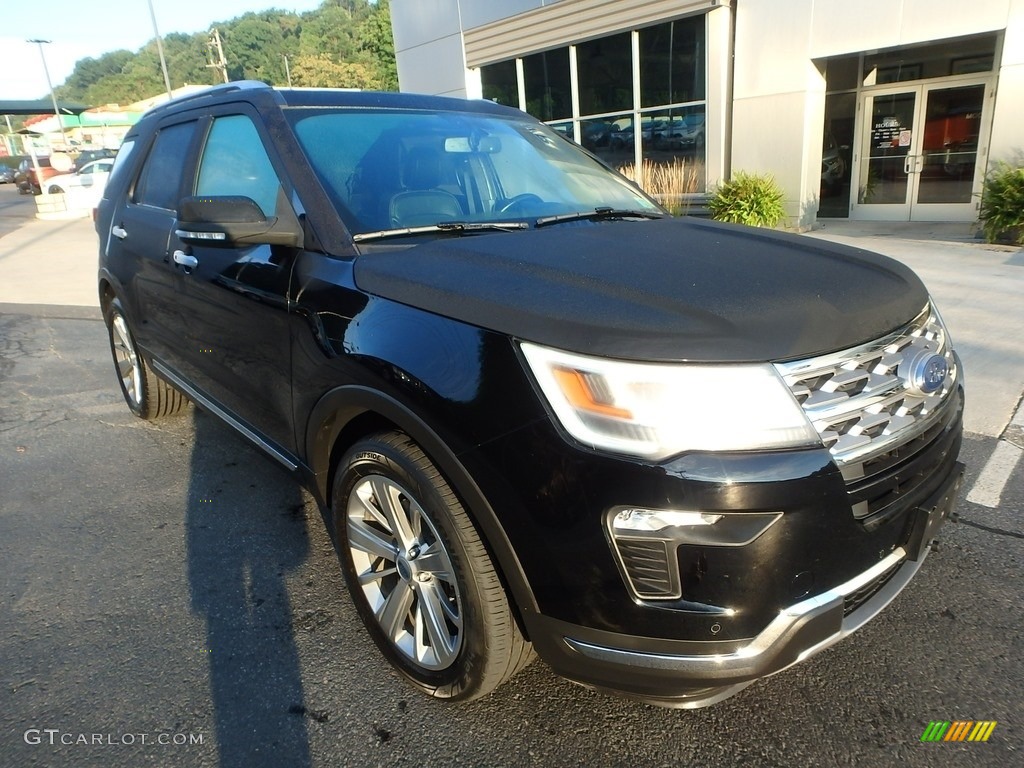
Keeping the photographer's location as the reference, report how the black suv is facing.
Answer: facing the viewer and to the right of the viewer

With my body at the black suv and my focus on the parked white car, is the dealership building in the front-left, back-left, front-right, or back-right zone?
front-right

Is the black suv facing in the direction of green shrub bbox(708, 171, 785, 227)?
no

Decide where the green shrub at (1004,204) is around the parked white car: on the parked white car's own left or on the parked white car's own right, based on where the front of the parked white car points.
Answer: on the parked white car's own left

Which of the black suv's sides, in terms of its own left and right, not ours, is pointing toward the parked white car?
back

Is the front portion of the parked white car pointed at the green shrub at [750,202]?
no

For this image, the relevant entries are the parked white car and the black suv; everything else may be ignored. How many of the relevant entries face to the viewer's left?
1

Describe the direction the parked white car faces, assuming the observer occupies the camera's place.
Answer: facing to the left of the viewer

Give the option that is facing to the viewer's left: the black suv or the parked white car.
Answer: the parked white car

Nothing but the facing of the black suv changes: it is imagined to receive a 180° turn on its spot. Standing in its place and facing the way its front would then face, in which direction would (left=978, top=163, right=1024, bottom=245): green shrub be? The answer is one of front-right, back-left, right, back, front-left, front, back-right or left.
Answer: right

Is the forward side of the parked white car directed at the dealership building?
no
